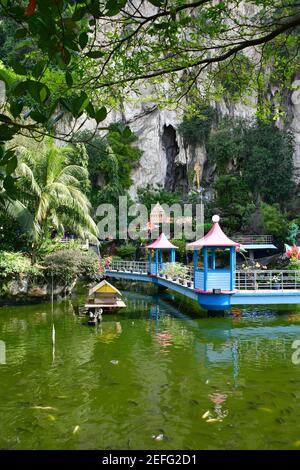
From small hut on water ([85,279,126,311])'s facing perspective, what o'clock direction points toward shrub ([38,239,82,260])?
The shrub is roughly at 5 o'clock from the small hut on water.

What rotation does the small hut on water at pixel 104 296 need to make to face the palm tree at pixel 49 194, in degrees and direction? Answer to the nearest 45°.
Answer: approximately 135° to its right

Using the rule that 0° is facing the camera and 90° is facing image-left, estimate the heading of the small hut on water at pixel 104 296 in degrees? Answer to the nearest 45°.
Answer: approximately 0°

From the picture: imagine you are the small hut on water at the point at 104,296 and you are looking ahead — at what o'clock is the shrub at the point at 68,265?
The shrub is roughly at 5 o'clock from the small hut on water.

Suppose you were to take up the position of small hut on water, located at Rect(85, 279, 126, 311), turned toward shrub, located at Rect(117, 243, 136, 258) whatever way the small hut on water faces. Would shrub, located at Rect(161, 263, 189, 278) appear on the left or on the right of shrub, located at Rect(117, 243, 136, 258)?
right

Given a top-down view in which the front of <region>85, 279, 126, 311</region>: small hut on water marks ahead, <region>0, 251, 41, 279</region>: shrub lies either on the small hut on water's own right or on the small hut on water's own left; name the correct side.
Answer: on the small hut on water's own right

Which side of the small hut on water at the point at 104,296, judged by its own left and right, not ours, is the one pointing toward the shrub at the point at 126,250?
back

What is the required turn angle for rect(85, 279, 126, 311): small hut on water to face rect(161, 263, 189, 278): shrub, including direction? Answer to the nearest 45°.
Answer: approximately 135° to its left
